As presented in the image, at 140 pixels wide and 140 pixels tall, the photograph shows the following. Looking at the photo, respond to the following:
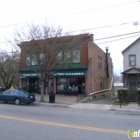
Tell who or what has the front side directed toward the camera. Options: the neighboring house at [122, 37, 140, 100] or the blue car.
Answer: the neighboring house

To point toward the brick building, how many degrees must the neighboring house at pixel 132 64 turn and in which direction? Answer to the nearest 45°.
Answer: approximately 90° to its right

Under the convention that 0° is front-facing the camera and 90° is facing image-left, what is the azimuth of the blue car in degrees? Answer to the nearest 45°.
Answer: approximately 135°

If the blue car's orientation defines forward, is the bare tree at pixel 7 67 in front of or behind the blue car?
in front

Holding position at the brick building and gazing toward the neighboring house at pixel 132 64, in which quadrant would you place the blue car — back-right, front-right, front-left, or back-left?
back-right

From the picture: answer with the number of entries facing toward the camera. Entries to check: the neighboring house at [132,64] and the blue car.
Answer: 1

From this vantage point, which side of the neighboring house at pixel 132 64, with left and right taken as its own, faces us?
front

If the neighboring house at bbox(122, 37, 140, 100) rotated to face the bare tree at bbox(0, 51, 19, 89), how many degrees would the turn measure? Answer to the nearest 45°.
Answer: approximately 90° to its right

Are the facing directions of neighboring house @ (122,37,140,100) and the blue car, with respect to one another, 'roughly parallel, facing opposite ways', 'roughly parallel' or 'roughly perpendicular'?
roughly perpendicular

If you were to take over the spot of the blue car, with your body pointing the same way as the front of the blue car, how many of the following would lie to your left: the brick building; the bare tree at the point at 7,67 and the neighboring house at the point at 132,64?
0

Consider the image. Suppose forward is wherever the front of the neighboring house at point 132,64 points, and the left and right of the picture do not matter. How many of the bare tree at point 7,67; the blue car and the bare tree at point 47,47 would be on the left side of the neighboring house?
0

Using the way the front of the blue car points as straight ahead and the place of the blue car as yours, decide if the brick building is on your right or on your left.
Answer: on your right

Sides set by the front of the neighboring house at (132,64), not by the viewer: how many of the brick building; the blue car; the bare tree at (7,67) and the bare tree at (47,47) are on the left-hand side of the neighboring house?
0

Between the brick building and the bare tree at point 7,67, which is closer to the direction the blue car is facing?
the bare tree

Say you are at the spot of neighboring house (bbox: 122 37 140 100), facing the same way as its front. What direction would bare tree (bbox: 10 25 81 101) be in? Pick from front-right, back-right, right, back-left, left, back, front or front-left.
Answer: front-right

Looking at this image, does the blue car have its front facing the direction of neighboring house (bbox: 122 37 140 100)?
no
